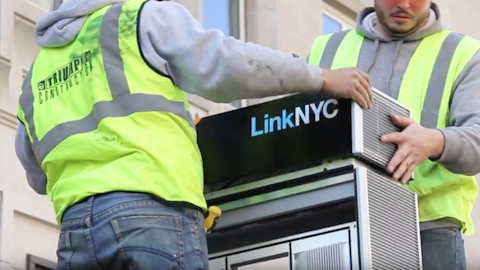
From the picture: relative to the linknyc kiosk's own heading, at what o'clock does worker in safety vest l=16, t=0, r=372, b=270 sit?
The worker in safety vest is roughly at 12 o'clock from the linknyc kiosk.

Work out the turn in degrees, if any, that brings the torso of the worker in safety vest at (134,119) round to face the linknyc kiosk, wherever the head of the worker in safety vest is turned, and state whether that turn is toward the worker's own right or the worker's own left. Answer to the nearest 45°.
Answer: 0° — they already face it

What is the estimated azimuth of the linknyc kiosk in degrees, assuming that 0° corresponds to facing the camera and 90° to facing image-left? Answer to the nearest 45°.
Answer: approximately 45°

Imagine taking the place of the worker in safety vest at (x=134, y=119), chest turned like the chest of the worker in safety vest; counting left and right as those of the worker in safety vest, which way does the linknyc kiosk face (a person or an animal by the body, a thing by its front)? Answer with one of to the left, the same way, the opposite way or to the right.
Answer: the opposite way

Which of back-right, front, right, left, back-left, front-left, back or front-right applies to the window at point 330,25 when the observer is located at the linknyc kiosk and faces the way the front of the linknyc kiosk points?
back-right

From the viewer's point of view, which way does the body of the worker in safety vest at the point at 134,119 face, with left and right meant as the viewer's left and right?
facing away from the viewer and to the right of the viewer

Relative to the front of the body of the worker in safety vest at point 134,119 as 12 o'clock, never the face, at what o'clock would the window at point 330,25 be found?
The window is roughly at 11 o'clock from the worker in safety vest.
